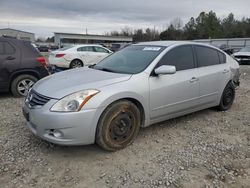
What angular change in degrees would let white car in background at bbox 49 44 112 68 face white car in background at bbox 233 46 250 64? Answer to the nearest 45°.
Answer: approximately 45° to its right

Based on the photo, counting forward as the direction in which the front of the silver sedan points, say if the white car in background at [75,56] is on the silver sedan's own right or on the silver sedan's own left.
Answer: on the silver sedan's own right

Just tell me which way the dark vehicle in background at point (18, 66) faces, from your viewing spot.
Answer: facing to the left of the viewer

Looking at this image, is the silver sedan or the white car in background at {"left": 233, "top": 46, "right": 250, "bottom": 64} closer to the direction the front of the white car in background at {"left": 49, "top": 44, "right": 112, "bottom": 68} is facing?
the white car in background

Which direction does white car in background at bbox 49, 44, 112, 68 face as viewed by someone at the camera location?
facing away from the viewer and to the right of the viewer

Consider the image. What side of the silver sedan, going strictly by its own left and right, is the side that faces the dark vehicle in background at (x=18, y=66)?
right

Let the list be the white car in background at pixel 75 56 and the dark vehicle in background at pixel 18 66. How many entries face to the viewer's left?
1

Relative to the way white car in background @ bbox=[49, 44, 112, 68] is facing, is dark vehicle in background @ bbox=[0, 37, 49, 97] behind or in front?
behind

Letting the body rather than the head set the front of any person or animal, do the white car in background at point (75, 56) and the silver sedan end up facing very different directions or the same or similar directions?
very different directions

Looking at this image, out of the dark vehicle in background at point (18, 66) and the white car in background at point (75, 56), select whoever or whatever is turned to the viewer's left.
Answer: the dark vehicle in background
